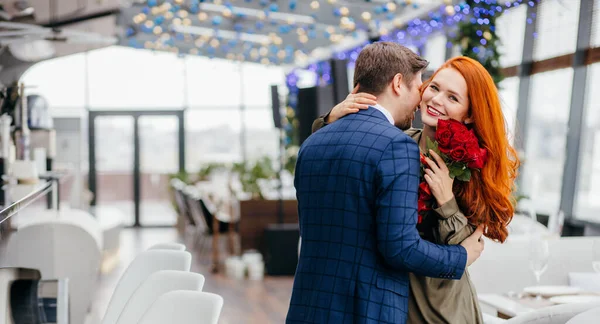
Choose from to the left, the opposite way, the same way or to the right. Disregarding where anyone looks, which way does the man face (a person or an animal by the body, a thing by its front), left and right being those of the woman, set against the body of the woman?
the opposite way

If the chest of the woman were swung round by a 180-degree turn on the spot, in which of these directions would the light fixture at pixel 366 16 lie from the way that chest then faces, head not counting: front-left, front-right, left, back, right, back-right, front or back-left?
front-left

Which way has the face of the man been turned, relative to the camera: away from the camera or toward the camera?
away from the camera

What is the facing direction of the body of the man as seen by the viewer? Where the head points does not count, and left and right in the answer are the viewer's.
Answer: facing away from the viewer and to the right of the viewer

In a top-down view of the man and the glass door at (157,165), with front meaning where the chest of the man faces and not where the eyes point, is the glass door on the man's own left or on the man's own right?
on the man's own left

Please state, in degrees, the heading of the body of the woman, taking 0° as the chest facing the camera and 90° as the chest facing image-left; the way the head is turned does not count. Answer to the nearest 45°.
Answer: approximately 45°
